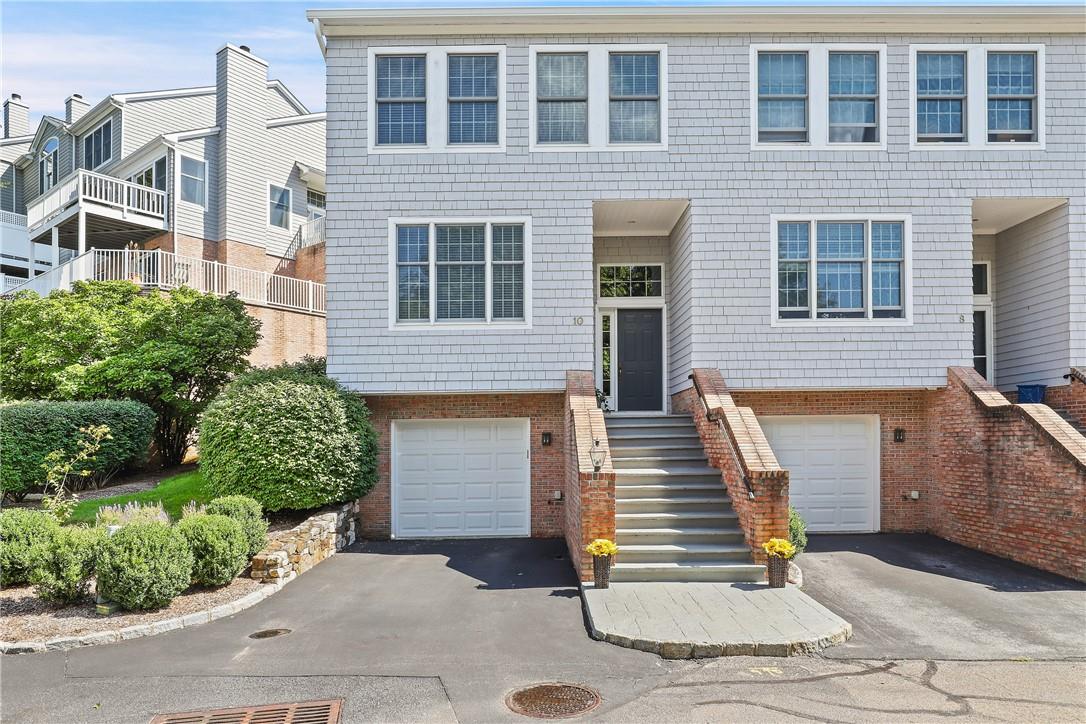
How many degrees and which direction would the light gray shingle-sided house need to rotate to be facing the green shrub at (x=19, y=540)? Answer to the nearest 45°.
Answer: approximately 45° to its right

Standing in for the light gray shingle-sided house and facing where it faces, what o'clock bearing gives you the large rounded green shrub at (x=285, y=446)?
The large rounded green shrub is roughly at 2 o'clock from the light gray shingle-sided house.

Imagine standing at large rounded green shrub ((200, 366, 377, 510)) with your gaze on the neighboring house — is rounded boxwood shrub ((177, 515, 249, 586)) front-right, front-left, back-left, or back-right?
back-left

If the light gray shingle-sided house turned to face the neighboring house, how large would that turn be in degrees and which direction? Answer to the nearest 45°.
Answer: approximately 135° to its right

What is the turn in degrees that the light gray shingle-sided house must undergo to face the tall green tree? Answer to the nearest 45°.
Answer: approximately 90° to its right

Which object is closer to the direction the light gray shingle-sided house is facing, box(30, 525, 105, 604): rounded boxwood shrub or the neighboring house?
the rounded boxwood shrub

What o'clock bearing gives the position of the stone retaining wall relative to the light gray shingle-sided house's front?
The stone retaining wall is roughly at 2 o'clock from the light gray shingle-sided house.

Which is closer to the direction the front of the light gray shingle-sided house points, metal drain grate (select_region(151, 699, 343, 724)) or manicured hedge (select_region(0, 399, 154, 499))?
the metal drain grate

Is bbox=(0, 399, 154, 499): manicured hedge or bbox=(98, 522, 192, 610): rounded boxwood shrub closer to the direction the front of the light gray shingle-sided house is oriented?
the rounded boxwood shrub

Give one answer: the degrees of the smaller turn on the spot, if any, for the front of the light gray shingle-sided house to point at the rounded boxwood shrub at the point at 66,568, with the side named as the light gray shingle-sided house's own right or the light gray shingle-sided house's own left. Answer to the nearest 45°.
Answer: approximately 45° to the light gray shingle-sided house's own right

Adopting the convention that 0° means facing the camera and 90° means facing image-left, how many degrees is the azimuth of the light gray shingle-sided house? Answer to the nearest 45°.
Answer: approximately 0°
